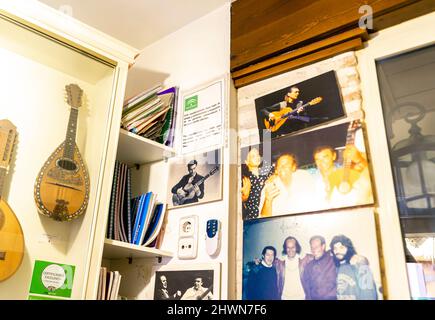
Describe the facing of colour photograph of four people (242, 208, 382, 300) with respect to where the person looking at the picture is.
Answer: facing the viewer

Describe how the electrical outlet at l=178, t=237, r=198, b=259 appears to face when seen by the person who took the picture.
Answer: facing the viewer and to the left of the viewer

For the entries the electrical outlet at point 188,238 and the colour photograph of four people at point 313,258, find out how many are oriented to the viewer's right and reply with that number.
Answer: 0

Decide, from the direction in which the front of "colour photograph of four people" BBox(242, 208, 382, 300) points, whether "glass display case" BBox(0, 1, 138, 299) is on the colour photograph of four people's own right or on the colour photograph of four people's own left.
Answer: on the colour photograph of four people's own right
